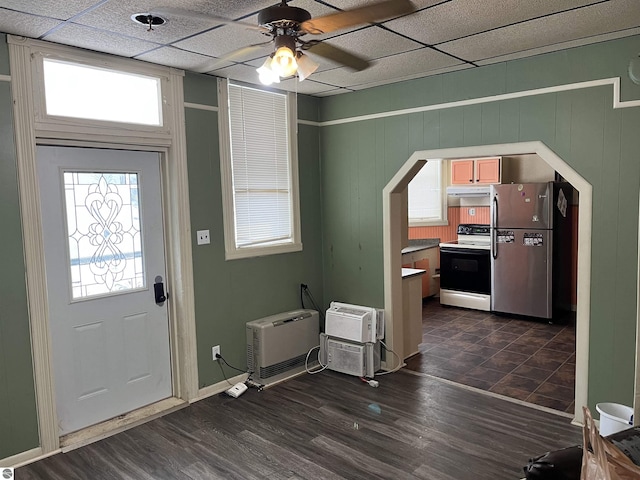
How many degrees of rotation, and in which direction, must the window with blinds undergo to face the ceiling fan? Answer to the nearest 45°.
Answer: approximately 45° to its right

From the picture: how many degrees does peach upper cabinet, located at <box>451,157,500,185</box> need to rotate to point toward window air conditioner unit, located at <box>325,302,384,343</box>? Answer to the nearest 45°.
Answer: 0° — it already faces it

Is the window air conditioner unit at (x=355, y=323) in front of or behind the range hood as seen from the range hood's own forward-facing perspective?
in front

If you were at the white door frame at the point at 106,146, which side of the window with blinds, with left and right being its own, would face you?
right

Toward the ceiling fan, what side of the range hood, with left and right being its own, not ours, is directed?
front

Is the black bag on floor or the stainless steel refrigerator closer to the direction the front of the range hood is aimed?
the black bag on floor

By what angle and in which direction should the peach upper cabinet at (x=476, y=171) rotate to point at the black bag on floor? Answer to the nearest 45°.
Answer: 0° — it already faces it

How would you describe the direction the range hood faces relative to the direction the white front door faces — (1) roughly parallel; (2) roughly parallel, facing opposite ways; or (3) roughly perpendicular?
roughly perpendicular

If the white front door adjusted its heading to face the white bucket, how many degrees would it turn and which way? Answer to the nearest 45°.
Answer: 0° — it already faces it

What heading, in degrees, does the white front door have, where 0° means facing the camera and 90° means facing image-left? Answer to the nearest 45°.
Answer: approximately 315°

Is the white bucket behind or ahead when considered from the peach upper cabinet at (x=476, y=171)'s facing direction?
ahead

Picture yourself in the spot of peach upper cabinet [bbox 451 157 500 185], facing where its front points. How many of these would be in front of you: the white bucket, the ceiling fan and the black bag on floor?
3
